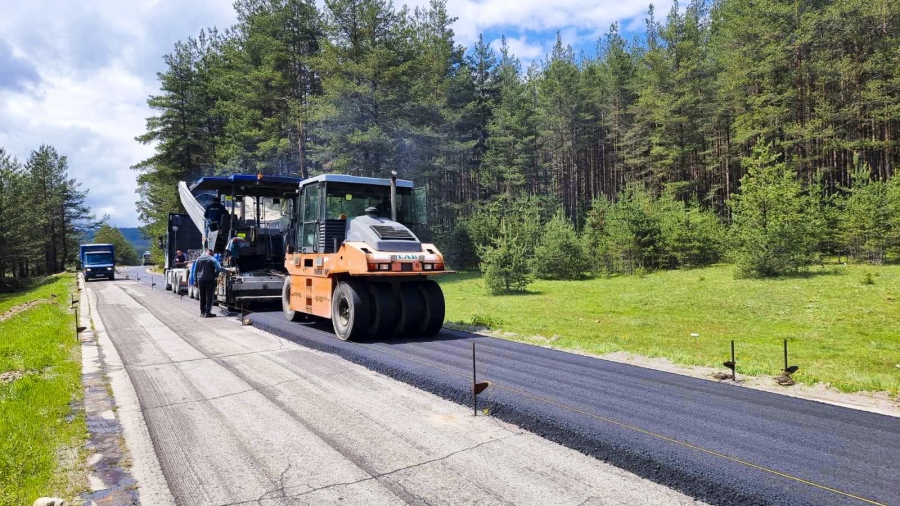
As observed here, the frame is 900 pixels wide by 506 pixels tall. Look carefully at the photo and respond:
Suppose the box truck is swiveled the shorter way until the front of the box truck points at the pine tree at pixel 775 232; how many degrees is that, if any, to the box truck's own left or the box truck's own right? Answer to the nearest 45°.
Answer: approximately 45° to the box truck's own left

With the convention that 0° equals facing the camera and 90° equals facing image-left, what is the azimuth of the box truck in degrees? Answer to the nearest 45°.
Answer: approximately 0°

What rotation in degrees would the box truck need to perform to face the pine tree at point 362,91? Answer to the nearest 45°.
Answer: approximately 45° to its left

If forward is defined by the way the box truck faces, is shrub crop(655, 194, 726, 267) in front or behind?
in front

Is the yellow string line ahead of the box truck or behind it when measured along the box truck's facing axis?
ahead

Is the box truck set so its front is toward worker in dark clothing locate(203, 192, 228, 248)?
yes

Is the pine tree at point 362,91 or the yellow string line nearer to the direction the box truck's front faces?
the yellow string line

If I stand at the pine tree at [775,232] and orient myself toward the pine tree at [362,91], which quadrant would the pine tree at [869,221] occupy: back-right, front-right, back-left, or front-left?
back-right

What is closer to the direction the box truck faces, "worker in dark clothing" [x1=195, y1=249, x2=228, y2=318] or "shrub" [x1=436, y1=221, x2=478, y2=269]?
the worker in dark clothing

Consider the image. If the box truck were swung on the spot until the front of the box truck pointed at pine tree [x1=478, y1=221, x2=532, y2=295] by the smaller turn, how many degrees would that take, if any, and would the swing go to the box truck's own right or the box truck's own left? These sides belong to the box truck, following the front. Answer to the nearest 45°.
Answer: approximately 45° to the box truck's own left

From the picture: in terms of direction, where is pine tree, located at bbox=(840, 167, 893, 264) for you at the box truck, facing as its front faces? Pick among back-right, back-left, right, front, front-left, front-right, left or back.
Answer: front-left

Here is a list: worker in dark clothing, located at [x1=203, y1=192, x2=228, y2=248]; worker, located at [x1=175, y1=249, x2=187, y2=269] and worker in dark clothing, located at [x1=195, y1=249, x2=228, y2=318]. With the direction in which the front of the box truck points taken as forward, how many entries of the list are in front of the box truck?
3

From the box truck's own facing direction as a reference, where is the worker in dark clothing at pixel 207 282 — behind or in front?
in front
